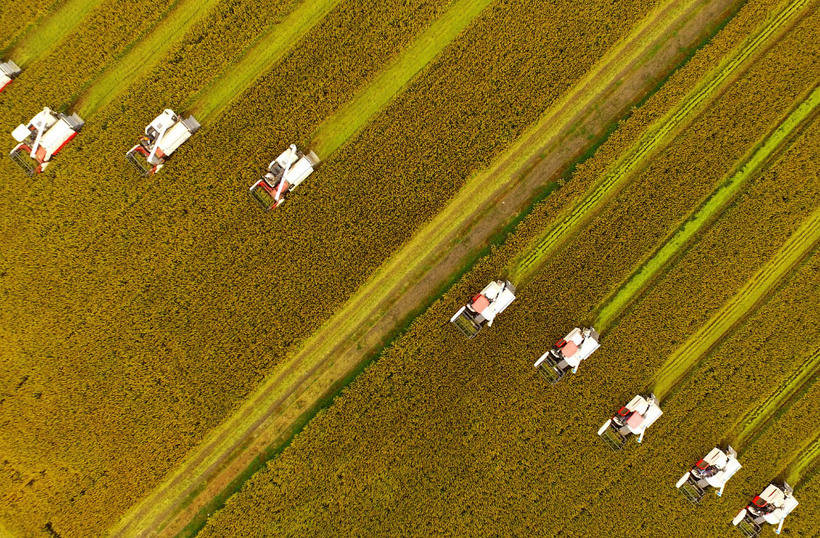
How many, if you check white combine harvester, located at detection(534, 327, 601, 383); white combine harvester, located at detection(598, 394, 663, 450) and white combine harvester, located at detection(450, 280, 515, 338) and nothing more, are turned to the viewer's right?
0

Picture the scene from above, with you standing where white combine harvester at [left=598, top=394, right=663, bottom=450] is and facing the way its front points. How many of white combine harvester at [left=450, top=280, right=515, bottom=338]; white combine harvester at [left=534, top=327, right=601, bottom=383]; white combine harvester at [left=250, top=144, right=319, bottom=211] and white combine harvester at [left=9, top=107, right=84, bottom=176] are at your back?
0

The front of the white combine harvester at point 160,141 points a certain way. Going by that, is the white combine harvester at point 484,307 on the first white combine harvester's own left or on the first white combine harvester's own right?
on the first white combine harvester's own left

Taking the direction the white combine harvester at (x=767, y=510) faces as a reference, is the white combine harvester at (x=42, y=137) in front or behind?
in front

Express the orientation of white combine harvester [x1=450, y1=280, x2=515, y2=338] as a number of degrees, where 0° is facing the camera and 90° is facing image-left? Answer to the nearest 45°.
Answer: approximately 45°

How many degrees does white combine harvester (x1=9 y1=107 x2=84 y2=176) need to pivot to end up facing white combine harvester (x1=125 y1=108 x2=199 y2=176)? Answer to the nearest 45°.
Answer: approximately 90° to its left

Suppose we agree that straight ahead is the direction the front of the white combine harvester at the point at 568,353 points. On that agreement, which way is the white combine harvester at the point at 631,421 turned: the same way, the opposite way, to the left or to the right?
the same way

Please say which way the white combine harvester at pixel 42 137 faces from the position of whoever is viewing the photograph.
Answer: facing the viewer and to the left of the viewer

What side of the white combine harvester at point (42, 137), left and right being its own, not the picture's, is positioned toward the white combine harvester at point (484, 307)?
left

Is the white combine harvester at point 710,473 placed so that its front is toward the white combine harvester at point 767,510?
no

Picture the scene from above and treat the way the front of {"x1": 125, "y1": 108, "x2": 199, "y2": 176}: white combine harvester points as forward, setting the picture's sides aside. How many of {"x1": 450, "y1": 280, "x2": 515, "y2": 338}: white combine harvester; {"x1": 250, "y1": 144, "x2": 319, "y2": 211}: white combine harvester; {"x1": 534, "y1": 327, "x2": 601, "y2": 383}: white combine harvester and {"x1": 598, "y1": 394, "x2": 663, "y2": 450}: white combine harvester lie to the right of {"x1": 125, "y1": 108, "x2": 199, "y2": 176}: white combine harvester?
0

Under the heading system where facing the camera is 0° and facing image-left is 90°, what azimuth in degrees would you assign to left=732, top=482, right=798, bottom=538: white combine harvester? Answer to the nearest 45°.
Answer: approximately 45°

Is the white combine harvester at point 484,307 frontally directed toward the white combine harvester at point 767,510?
no

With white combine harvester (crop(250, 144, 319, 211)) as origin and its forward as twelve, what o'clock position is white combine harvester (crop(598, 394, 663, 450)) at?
white combine harvester (crop(598, 394, 663, 450)) is roughly at 8 o'clock from white combine harvester (crop(250, 144, 319, 211)).

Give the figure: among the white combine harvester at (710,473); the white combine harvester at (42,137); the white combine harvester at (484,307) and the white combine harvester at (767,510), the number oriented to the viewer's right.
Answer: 0
